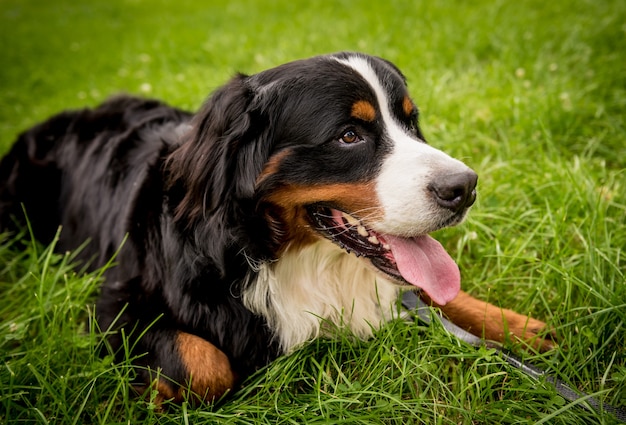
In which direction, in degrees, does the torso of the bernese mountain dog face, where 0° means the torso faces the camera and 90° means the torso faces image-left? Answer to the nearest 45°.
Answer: approximately 315°
